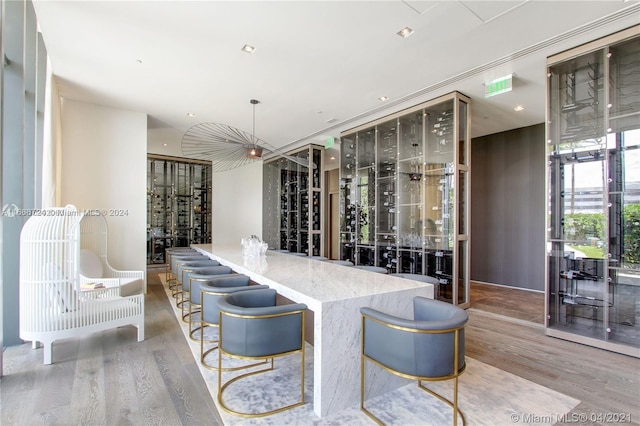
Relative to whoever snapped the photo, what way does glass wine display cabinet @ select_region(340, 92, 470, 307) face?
facing the viewer and to the left of the viewer

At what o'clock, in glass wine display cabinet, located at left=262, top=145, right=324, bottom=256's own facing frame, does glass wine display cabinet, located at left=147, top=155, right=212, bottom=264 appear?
glass wine display cabinet, located at left=147, top=155, right=212, bottom=264 is roughly at 2 o'clock from glass wine display cabinet, located at left=262, top=145, right=324, bottom=256.

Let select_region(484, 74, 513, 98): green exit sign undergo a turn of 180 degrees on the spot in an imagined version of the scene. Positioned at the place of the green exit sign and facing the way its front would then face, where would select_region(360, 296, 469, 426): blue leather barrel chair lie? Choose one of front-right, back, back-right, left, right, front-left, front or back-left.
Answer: back-right

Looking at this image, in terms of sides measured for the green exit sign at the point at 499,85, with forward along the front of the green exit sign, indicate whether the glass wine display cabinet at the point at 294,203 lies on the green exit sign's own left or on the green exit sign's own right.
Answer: on the green exit sign's own right

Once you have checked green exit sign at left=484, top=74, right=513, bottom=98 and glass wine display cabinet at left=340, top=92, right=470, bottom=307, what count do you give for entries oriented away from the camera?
0

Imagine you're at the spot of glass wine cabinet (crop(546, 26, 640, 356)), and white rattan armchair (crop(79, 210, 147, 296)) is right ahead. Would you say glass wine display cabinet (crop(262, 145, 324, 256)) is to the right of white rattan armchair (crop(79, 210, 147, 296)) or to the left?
right

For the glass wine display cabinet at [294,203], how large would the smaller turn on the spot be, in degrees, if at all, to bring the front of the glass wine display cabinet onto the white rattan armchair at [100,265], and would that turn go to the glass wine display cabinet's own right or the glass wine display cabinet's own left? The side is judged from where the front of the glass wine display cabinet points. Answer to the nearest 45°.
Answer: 0° — it already faces it

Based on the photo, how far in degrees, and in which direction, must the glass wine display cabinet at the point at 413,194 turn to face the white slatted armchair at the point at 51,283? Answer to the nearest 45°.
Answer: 0° — it already faces it

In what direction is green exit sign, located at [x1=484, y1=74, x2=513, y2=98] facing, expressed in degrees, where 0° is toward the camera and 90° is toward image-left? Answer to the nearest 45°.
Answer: approximately 45°

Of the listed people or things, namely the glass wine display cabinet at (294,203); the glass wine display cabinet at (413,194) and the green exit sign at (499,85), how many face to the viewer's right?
0

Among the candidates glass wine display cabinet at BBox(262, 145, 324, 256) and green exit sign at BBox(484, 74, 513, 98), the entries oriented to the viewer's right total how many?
0

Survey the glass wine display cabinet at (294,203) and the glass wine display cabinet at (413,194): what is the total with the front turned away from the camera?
0

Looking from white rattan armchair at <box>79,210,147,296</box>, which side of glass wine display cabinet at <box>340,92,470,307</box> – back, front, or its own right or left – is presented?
front

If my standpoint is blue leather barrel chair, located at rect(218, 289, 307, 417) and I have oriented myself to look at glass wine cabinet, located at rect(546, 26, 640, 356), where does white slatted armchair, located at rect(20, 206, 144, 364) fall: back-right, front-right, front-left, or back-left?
back-left
